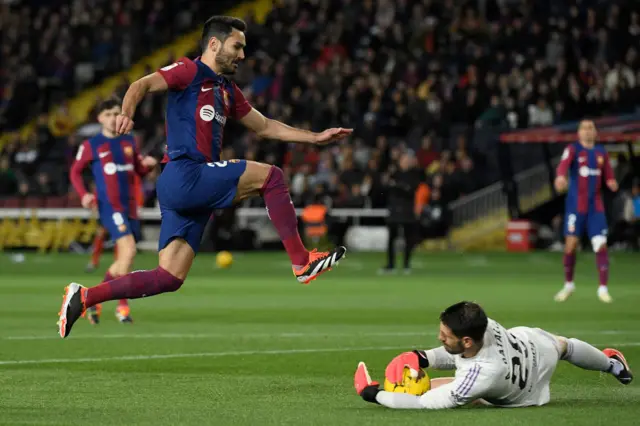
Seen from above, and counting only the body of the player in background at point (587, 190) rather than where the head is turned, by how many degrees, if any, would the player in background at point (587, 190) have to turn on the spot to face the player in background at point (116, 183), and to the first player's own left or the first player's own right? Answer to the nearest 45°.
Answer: approximately 45° to the first player's own right

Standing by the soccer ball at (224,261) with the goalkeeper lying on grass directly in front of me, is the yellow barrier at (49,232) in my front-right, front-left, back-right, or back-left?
back-right

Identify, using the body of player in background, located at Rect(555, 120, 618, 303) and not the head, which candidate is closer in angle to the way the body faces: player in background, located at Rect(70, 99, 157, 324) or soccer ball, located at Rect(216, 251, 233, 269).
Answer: the player in background

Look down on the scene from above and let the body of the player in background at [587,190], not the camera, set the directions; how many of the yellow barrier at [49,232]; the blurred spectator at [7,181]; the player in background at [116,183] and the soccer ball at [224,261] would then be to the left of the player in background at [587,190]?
0

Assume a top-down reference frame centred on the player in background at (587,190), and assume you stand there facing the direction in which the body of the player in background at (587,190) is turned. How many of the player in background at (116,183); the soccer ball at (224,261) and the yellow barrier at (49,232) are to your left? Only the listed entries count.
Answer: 0

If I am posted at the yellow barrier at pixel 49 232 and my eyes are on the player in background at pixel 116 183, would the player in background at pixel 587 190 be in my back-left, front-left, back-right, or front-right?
front-left

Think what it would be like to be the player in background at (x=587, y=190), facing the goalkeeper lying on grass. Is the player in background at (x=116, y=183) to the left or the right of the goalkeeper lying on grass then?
right

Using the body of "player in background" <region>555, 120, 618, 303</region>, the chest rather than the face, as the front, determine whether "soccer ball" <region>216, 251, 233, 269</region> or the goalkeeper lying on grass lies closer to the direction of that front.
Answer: the goalkeeper lying on grass

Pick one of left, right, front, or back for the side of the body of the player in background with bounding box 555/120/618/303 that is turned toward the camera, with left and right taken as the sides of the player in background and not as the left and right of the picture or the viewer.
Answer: front

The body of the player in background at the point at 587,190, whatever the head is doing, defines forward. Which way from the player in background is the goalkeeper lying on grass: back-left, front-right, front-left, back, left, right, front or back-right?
front

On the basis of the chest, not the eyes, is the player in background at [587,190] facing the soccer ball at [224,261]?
no

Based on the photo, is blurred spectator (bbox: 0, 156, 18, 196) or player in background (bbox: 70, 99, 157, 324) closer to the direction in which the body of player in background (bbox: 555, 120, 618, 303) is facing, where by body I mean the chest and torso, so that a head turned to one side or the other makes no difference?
the player in background

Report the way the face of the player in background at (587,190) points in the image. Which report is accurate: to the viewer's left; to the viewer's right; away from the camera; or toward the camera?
toward the camera
